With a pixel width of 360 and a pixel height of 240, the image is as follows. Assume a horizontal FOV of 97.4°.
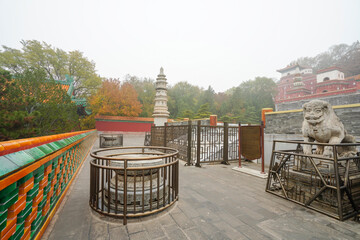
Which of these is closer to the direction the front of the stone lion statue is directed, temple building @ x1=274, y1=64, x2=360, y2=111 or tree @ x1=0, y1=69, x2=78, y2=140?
the tree

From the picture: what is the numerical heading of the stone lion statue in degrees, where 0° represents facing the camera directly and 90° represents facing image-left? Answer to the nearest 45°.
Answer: approximately 45°

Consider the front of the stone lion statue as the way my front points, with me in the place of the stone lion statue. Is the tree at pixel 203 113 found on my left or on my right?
on my right

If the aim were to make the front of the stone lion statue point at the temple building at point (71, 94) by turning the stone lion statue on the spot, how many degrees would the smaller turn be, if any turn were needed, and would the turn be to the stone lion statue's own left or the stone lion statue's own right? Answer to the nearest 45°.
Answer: approximately 45° to the stone lion statue's own right

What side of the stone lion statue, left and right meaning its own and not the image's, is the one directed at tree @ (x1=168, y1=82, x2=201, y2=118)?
right

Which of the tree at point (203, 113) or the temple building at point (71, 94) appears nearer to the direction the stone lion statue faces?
the temple building

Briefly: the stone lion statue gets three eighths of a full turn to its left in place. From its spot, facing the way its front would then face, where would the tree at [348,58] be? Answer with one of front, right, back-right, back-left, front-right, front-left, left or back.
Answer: left
